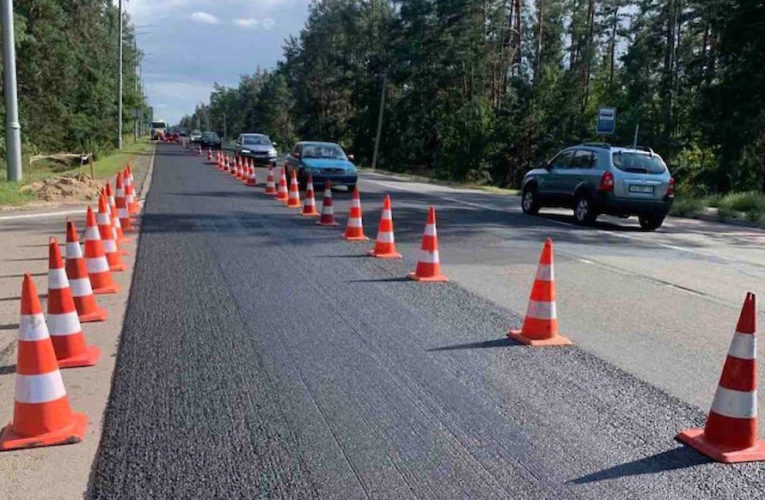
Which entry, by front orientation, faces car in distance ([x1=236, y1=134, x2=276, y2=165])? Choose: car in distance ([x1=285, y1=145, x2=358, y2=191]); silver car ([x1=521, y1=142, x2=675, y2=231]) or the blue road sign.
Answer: the silver car

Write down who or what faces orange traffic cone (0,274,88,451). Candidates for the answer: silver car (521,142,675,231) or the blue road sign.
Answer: the blue road sign

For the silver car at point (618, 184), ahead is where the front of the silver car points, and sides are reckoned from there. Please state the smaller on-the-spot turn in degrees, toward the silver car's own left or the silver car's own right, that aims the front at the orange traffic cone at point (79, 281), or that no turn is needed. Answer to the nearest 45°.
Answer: approximately 90° to the silver car's own left

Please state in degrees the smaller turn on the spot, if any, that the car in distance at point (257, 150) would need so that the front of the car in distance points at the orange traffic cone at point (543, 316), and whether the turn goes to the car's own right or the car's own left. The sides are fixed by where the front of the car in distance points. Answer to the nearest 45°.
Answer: approximately 45° to the car's own right

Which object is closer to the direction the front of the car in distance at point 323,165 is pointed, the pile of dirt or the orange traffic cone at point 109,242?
the orange traffic cone

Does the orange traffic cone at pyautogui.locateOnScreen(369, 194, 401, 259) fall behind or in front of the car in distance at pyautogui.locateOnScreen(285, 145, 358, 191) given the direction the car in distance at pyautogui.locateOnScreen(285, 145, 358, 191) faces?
in front

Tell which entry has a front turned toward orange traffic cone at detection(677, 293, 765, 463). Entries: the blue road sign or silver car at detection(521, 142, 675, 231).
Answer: the blue road sign

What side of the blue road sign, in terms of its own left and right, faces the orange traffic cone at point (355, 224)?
front

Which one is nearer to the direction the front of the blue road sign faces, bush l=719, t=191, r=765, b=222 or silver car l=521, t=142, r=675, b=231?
the silver car

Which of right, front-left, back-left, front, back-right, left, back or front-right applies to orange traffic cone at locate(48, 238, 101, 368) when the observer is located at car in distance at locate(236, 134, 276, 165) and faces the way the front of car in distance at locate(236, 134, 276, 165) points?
front-right

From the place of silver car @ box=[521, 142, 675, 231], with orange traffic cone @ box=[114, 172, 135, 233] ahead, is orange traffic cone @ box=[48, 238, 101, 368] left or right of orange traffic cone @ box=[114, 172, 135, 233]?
left

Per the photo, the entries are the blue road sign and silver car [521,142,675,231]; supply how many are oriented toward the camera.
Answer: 1

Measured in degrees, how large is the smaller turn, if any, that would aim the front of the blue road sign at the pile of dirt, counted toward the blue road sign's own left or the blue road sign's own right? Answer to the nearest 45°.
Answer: approximately 45° to the blue road sign's own right

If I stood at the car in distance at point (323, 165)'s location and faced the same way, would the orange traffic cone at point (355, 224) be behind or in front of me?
in front

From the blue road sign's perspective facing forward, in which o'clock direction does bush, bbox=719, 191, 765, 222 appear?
The bush is roughly at 10 o'clock from the blue road sign.

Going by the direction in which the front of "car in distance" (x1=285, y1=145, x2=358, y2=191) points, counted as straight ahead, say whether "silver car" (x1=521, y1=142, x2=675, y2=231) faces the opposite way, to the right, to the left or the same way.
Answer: the opposite way

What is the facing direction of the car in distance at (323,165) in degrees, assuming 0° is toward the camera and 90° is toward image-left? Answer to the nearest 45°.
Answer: approximately 315°

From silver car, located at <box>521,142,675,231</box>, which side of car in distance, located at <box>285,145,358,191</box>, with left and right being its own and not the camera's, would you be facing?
front

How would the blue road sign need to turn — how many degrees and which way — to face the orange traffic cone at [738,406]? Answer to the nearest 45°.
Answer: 0° — it already faces it
